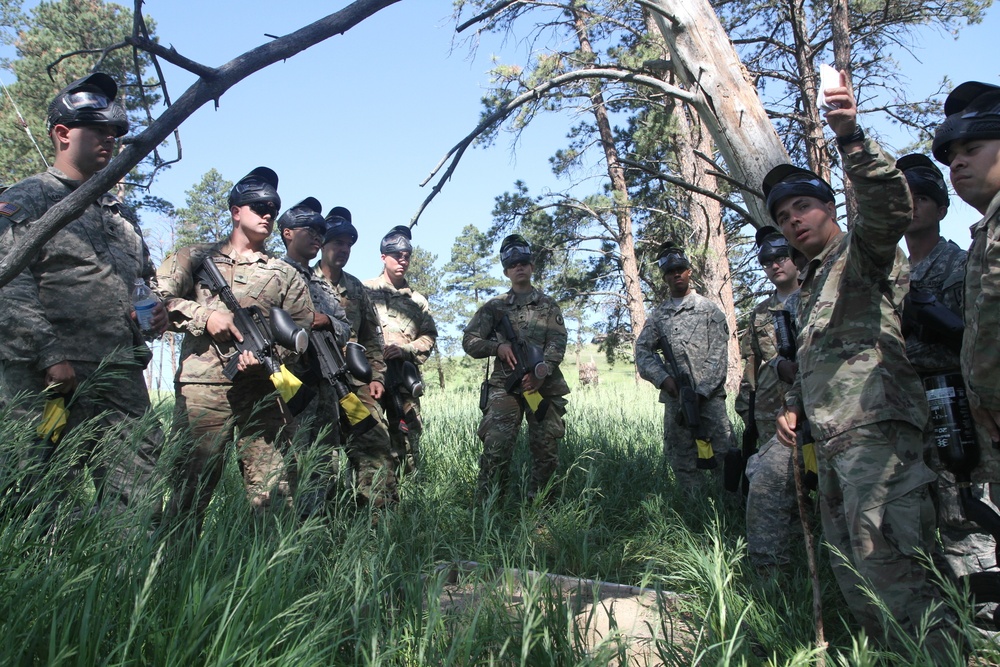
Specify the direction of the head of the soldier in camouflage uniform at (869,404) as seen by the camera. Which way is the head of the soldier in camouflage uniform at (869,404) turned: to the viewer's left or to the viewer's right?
to the viewer's left

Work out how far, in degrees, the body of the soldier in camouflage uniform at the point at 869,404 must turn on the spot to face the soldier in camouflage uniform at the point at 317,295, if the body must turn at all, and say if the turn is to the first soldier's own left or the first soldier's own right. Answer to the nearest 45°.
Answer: approximately 45° to the first soldier's own right

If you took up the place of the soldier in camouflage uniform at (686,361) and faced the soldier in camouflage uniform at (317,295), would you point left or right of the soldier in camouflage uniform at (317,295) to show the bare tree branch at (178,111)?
left

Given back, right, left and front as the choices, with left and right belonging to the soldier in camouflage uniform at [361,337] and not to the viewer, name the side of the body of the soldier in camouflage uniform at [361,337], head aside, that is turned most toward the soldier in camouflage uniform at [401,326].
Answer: left

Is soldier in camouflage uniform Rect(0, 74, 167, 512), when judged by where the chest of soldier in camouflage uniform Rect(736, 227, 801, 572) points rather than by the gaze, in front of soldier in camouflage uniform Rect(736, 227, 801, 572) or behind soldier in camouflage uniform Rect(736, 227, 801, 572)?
in front

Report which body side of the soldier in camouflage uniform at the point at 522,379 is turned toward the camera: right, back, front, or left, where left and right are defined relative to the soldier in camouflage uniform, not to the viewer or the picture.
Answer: front

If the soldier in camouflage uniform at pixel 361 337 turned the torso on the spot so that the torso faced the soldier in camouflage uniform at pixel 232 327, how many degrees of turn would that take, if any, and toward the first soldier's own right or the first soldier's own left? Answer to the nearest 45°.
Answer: approximately 90° to the first soldier's own right

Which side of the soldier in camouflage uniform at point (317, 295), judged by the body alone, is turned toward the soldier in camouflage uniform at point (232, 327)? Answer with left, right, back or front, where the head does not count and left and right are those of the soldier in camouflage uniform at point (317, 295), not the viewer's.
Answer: right

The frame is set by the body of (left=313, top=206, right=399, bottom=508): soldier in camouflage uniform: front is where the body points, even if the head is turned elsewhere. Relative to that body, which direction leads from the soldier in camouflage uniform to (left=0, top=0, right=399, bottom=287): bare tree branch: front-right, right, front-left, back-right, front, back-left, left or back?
front-right

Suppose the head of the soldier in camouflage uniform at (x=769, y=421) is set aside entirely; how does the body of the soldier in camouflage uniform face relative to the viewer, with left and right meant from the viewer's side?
facing the viewer and to the left of the viewer

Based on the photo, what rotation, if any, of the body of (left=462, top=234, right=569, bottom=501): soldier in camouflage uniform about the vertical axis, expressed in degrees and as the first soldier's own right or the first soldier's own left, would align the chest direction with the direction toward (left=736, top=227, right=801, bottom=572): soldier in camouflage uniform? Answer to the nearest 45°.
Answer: approximately 45° to the first soldier's own left

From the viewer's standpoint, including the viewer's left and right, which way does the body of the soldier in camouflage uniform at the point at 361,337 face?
facing the viewer and to the right of the viewer

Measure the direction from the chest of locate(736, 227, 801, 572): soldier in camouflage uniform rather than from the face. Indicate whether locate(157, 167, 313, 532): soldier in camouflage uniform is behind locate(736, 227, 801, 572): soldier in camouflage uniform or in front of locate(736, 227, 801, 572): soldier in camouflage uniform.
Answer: in front

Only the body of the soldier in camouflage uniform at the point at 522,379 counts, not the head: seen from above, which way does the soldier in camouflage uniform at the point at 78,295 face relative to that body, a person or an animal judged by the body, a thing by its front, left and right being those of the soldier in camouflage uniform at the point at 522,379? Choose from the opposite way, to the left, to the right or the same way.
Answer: to the left
